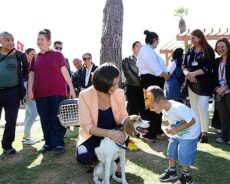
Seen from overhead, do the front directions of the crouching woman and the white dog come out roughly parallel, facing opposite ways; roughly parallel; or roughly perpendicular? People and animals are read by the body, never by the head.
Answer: roughly parallel

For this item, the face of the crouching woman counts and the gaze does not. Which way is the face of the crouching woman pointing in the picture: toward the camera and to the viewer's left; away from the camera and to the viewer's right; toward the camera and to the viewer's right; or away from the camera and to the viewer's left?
toward the camera and to the viewer's right

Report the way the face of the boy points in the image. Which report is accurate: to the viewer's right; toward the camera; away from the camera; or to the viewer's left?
to the viewer's left

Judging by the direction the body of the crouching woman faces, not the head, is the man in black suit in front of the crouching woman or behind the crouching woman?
behind

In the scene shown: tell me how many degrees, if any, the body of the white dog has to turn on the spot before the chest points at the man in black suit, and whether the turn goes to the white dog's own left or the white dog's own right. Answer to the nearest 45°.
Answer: approximately 135° to the white dog's own left

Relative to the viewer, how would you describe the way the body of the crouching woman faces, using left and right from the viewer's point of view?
facing the viewer and to the right of the viewer

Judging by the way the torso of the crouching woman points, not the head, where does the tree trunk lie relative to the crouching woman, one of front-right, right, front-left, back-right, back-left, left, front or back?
back-left
